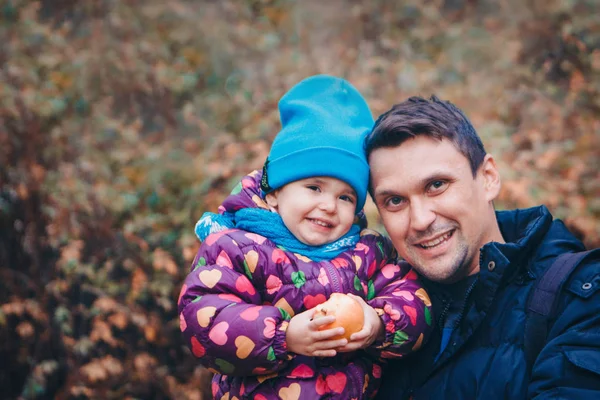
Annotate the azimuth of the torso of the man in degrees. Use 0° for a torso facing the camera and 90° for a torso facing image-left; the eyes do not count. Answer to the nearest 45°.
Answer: approximately 45°
